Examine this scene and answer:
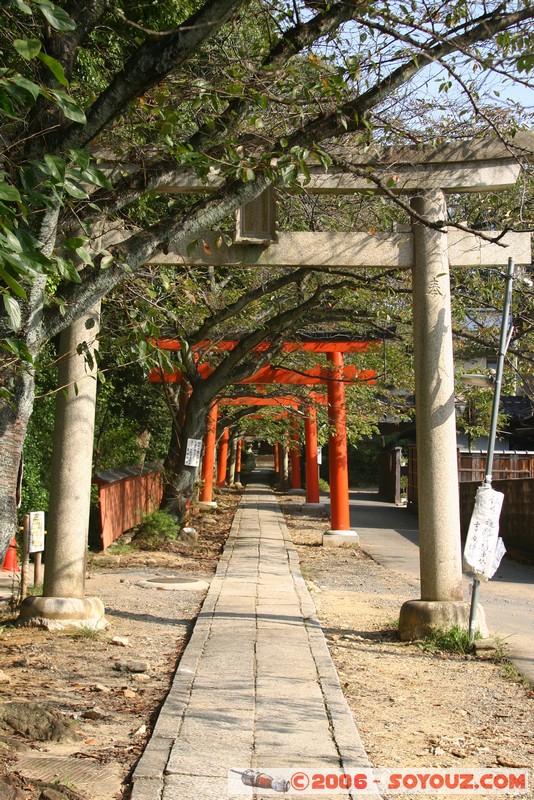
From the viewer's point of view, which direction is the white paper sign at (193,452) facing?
toward the camera

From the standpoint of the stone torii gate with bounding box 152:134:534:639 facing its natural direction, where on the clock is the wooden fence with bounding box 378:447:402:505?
The wooden fence is roughly at 6 o'clock from the stone torii gate.

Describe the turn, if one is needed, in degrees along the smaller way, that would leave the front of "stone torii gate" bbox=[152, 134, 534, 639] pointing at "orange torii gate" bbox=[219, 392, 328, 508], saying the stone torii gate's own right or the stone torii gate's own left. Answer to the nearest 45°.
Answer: approximately 180°

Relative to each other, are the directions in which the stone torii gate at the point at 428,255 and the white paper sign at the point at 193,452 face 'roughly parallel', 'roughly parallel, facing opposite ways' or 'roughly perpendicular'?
roughly parallel

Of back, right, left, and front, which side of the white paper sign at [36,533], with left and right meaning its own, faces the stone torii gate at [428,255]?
left

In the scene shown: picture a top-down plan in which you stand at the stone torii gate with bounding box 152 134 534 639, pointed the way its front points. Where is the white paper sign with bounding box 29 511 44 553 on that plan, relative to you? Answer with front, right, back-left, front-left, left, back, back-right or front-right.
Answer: right

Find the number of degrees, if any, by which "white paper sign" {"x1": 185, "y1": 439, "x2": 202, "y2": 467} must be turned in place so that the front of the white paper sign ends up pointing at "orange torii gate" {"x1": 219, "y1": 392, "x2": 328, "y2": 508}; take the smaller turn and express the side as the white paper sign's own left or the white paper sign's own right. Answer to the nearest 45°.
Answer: approximately 135° to the white paper sign's own left

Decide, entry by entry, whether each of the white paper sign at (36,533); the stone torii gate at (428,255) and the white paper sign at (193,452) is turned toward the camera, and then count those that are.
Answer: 3

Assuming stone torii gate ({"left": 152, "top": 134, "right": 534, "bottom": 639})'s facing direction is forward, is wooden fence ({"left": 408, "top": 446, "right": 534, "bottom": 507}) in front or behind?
behind

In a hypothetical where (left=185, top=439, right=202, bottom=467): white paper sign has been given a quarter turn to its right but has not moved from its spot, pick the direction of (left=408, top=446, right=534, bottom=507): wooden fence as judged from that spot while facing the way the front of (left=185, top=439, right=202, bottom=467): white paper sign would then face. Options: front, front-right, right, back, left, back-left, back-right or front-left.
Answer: back-right

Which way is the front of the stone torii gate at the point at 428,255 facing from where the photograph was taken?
facing the viewer

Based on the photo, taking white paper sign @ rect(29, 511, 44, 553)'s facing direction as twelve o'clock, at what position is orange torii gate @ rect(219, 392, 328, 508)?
The orange torii gate is roughly at 7 o'clock from the white paper sign.

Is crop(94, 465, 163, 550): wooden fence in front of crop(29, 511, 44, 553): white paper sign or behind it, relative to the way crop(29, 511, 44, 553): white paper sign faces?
behind
